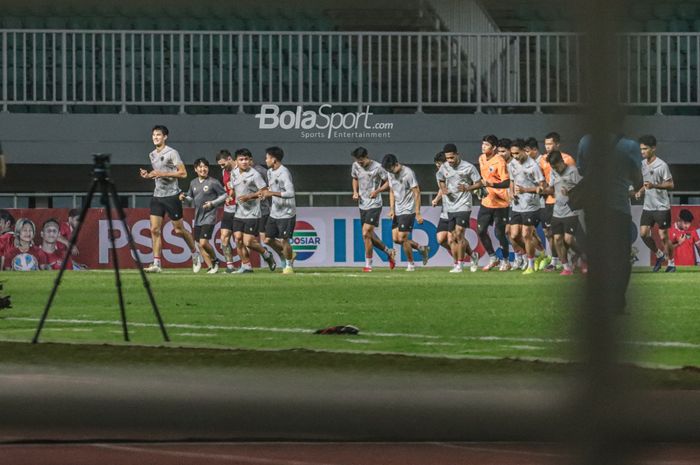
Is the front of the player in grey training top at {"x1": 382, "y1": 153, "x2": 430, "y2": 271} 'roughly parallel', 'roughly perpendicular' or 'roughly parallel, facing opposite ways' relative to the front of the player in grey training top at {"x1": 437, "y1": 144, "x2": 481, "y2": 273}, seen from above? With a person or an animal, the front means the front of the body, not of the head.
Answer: roughly parallel

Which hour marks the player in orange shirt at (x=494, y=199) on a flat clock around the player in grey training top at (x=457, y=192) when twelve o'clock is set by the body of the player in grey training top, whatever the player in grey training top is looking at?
The player in orange shirt is roughly at 7 o'clock from the player in grey training top.

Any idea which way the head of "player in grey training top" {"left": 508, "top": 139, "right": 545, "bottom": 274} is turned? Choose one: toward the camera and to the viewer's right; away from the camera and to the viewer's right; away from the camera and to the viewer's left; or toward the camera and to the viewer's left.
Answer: toward the camera and to the viewer's left

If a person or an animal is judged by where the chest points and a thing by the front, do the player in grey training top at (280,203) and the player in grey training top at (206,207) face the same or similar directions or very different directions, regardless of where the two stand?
same or similar directions

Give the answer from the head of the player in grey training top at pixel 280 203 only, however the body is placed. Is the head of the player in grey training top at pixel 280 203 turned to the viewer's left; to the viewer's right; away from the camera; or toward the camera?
to the viewer's left

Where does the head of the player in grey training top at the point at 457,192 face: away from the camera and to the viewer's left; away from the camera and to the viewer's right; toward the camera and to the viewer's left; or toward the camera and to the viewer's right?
toward the camera and to the viewer's left

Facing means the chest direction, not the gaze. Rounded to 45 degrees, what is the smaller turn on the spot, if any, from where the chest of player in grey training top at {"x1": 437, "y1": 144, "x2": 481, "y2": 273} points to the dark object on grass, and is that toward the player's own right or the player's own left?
approximately 45° to the player's own left

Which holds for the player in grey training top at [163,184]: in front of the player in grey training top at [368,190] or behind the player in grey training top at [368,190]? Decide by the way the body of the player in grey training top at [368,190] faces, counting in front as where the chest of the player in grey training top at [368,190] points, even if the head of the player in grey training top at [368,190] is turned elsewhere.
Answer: in front

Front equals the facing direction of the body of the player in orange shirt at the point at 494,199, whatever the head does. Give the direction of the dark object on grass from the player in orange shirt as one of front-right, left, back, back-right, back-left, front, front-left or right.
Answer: front-left

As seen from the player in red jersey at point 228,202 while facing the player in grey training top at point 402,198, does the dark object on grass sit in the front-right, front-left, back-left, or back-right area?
front-right

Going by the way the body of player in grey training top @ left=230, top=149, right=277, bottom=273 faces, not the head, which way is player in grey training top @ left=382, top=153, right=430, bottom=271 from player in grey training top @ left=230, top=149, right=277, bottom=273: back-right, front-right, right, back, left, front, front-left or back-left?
back-left

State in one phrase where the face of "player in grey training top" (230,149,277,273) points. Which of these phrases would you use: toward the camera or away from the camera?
toward the camera

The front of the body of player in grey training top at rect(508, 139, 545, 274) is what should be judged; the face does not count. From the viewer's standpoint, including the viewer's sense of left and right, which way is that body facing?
facing the viewer and to the left of the viewer

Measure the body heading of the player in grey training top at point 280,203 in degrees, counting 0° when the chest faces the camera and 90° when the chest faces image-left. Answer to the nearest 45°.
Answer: approximately 45°

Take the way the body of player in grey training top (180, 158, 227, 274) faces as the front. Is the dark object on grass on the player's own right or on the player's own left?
on the player's own left

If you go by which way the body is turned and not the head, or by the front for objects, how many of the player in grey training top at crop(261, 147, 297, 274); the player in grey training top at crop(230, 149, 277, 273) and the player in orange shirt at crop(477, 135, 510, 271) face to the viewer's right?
0
